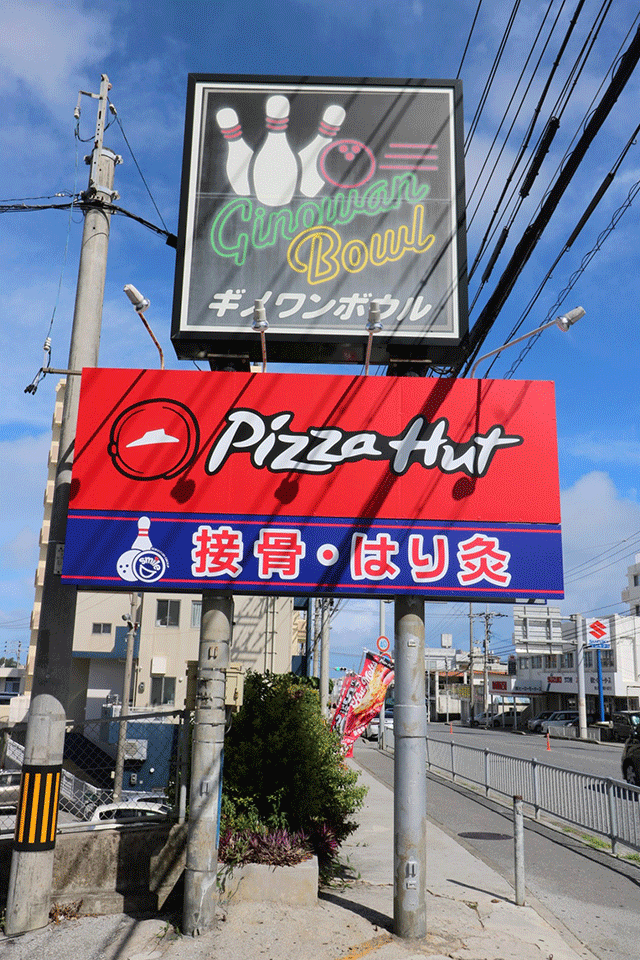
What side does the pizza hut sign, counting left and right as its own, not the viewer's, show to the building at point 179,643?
back

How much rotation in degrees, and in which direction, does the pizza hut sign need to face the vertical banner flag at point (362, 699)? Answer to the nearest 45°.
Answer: approximately 180°

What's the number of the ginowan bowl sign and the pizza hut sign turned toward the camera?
2

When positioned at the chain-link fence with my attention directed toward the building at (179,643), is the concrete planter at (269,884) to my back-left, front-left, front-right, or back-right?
back-right

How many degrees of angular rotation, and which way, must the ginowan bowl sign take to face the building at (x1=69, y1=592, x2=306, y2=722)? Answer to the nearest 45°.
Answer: approximately 180°

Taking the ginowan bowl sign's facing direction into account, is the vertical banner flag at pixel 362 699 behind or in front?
behind

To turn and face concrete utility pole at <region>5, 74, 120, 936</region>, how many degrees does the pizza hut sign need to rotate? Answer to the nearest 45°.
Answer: approximately 90° to its right

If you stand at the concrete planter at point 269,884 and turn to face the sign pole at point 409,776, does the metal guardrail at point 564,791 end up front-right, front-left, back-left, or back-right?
front-left

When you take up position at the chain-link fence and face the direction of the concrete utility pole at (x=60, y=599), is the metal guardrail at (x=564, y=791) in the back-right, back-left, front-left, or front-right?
back-left

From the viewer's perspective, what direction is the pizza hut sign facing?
toward the camera

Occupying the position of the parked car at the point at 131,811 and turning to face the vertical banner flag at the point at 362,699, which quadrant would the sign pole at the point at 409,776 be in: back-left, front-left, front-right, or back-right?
back-right

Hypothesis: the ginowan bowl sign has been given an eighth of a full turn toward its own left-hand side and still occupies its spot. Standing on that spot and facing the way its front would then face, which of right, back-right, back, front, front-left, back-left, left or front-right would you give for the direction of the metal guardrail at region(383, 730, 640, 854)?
left

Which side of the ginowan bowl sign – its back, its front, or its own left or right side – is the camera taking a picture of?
front
